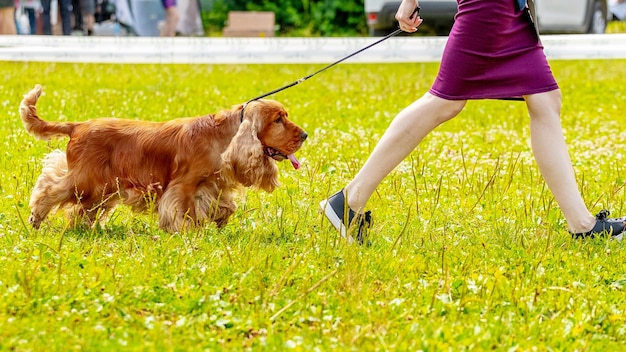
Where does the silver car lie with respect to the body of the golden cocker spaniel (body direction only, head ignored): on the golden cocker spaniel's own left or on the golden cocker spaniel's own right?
on the golden cocker spaniel's own left

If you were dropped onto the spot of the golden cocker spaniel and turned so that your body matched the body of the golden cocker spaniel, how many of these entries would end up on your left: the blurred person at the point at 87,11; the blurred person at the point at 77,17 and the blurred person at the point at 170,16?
3

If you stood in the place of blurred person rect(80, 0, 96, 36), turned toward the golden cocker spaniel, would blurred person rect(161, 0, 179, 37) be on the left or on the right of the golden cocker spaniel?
left

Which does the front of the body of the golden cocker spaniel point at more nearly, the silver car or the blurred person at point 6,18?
the silver car

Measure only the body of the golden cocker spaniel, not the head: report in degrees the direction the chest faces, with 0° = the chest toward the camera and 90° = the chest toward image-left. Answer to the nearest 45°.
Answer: approximately 270°

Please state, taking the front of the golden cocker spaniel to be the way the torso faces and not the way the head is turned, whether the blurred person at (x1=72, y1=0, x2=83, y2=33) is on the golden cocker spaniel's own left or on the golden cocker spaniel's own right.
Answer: on the golden cocker spaniel's own left

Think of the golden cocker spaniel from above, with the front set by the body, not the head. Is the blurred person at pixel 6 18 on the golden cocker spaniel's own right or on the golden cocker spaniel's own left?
on the golden cocker spaniel's own left

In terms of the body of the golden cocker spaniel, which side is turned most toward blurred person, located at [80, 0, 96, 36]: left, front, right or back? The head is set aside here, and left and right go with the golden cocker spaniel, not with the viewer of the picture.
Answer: left

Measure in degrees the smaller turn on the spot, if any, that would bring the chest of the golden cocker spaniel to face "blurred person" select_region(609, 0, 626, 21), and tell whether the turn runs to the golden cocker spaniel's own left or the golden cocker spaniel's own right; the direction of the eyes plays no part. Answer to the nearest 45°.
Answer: approximately 45° to the golden cocker spaniel's own left
